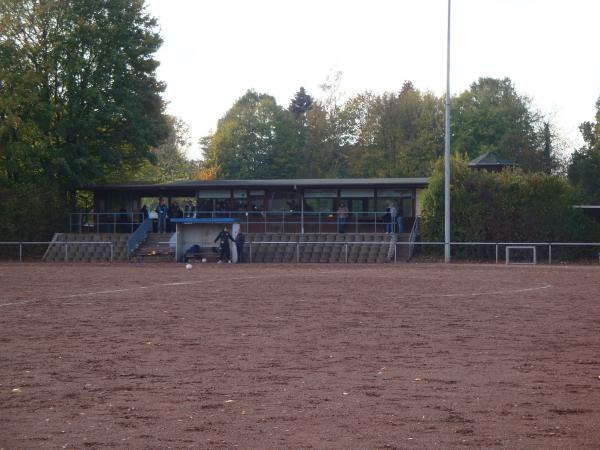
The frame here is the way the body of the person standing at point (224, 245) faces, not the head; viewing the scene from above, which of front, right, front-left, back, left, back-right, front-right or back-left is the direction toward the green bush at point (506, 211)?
left

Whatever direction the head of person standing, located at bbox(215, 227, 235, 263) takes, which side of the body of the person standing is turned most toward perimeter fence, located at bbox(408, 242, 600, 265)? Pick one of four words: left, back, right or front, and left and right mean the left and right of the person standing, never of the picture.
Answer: left

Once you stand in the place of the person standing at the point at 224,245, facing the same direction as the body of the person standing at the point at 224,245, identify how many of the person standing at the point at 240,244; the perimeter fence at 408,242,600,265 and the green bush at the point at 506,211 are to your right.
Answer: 0

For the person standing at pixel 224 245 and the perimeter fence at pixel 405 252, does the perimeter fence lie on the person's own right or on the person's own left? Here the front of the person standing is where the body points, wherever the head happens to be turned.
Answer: on the person's own left

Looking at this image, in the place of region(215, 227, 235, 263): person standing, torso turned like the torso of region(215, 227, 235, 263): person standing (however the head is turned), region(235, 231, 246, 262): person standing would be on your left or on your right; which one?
on your left

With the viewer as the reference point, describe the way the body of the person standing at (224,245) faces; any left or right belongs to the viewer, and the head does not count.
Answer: facing the viewer
